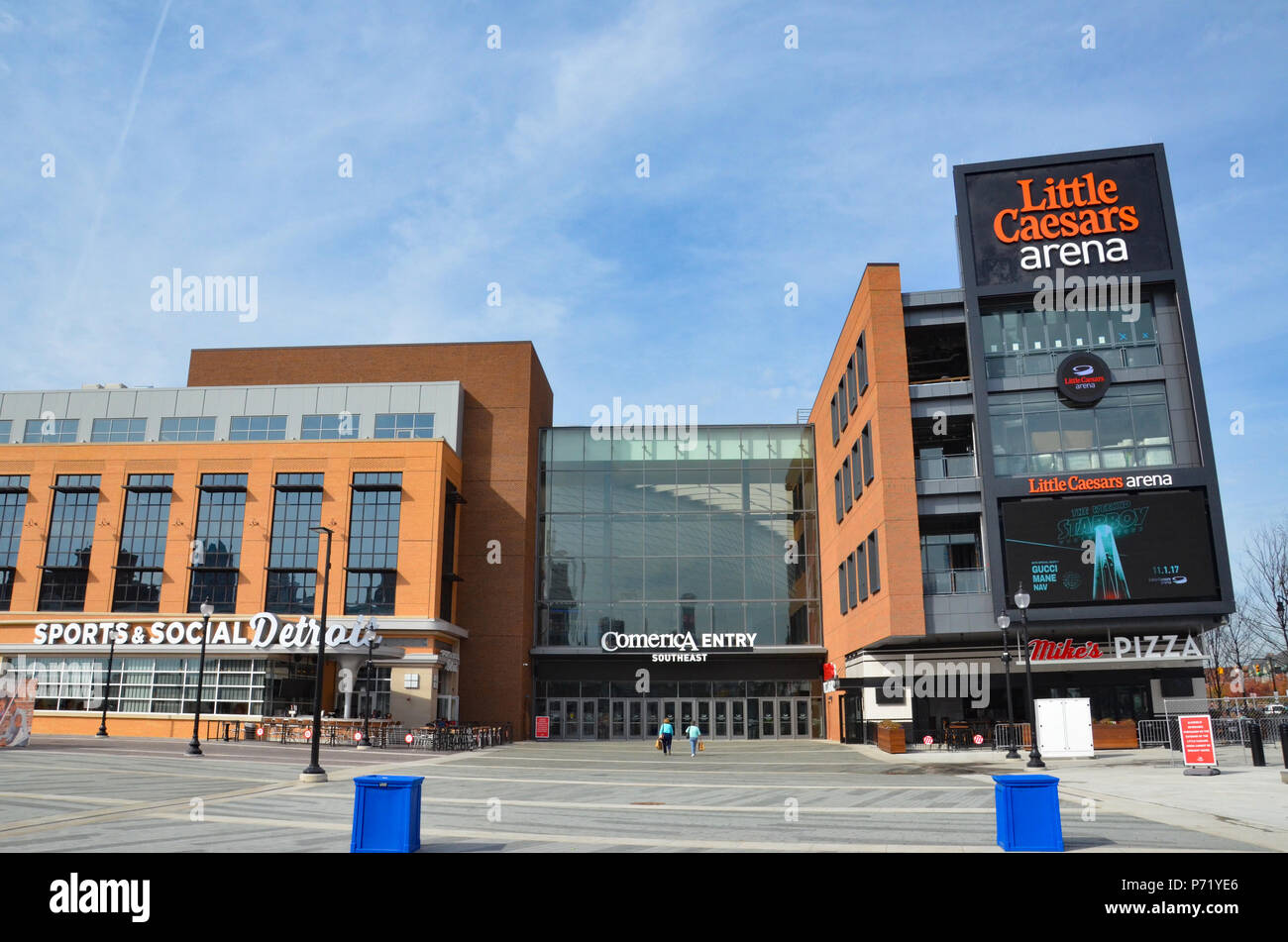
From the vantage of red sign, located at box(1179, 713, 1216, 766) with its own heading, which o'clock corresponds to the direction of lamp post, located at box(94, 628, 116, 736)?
The lamp post is roughly at 3 o'clock from the red sign.

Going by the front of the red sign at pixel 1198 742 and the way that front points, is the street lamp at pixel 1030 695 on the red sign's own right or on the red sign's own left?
on the red sign's own right

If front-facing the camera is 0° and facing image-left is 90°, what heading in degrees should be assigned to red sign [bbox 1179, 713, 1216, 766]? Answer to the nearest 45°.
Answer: approximately 0°

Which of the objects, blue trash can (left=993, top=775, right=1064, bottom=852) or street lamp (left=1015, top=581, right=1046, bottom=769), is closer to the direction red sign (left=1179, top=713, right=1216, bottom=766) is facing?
the blue trash can

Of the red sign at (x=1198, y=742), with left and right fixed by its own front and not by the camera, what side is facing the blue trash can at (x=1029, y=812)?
front

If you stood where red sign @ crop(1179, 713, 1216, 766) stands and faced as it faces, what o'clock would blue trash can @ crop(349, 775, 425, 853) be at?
The blue trash can is roughly at 1 o'clock from the red sign.

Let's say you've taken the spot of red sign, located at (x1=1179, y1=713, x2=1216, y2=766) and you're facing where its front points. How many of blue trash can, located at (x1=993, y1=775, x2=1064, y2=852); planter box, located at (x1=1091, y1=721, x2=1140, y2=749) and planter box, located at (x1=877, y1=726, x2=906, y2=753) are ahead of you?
1

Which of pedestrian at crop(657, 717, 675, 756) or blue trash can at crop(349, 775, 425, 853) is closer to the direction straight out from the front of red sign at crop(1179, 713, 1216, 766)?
the blue trash can

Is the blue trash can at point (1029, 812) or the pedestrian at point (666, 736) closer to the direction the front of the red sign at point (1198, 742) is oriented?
the blue trash can

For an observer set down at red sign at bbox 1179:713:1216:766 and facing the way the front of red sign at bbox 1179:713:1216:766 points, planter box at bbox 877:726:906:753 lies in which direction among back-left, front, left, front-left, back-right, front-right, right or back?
back-right

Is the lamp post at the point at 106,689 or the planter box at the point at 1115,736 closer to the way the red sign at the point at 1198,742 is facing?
the lamp post

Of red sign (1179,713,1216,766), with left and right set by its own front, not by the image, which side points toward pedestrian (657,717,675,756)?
right
